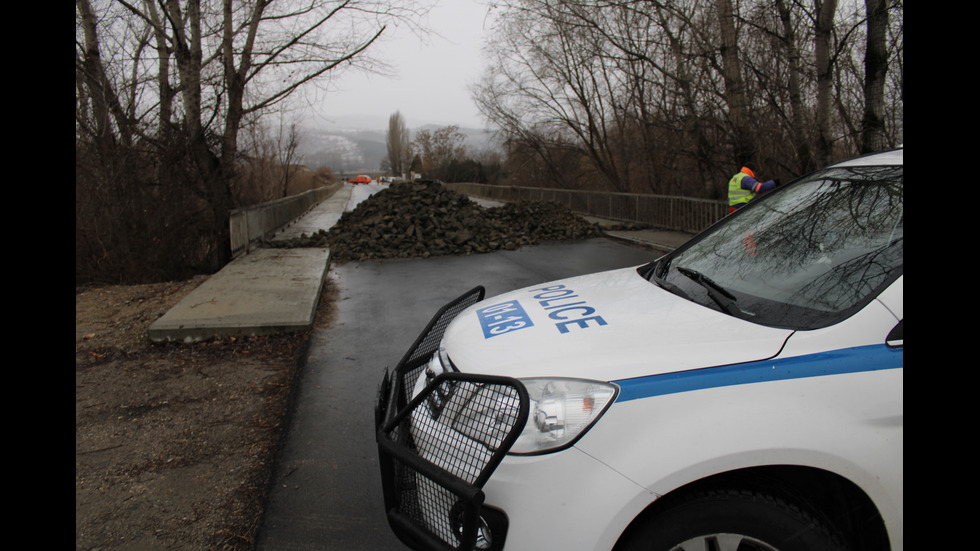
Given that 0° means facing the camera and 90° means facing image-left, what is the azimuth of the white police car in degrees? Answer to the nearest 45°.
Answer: approximately 45°

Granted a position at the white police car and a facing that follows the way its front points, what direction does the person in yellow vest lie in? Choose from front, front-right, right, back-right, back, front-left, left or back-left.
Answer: back-right

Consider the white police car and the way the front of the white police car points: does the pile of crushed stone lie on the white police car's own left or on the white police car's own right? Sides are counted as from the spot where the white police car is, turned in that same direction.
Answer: on the white police car's own right

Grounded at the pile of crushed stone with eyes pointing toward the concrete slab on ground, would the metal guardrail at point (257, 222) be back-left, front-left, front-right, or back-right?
front-right

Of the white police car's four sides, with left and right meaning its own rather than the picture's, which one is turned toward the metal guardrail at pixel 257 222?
right

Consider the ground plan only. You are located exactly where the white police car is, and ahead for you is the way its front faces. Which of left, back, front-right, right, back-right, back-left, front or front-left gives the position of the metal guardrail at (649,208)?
back-right
